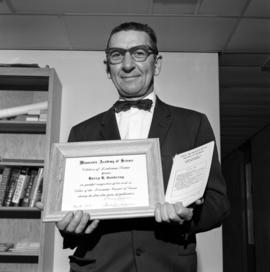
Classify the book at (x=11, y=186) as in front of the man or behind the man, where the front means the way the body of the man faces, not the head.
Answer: behind

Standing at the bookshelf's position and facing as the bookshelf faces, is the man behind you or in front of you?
in front

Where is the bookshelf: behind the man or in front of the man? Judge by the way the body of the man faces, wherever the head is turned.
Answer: behind

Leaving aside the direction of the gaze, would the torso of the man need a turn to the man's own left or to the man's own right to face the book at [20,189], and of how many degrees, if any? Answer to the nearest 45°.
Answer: approximately 135° to the man's own right

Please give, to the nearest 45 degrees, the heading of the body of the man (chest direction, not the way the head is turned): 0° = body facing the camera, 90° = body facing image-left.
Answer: approximately 0°

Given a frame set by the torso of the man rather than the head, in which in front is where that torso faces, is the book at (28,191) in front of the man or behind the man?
behind

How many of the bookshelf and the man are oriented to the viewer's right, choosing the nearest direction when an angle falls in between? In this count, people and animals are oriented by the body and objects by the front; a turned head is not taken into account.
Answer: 0
